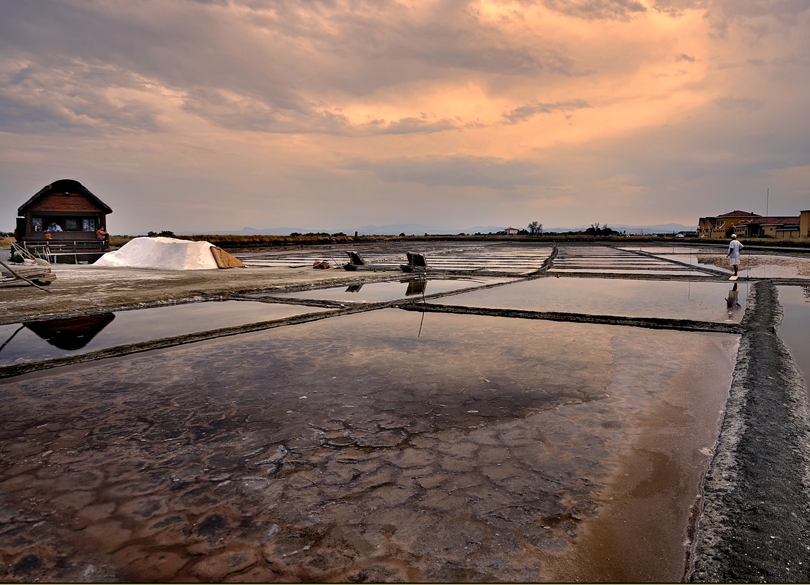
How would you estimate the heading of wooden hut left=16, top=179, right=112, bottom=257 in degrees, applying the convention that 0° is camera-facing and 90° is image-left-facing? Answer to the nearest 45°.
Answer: approximately 0°
